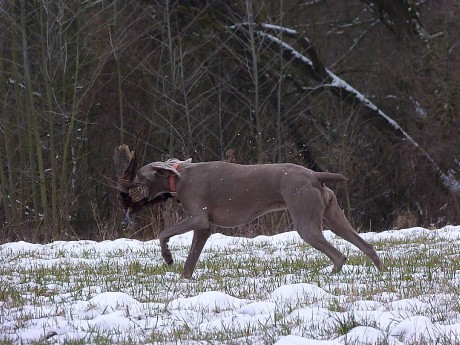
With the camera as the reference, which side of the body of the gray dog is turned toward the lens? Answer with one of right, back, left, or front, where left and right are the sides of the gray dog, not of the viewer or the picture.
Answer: left
